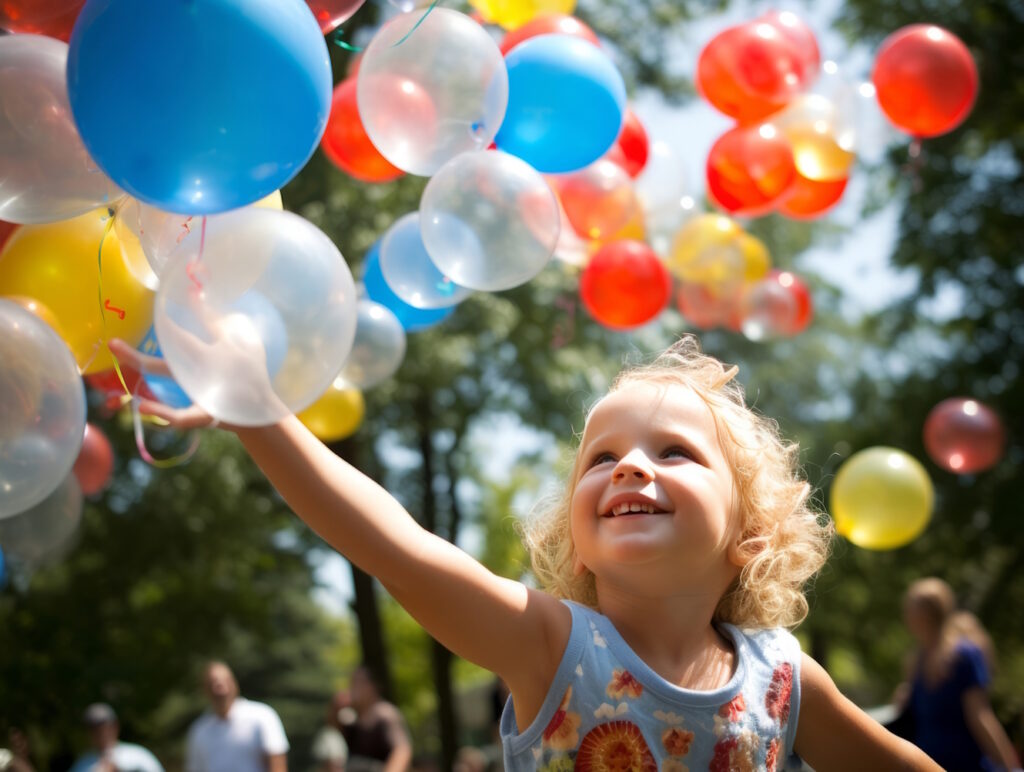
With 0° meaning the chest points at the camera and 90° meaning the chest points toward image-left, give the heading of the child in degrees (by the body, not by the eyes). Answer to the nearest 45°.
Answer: approximately 0°

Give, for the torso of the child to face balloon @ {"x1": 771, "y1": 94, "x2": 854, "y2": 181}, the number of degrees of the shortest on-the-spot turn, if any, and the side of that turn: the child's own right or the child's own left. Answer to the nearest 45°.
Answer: approximately 180°

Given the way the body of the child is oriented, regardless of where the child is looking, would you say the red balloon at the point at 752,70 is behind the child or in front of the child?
behind

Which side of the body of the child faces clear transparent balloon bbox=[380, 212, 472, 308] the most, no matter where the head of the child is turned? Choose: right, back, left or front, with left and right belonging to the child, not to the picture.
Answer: back

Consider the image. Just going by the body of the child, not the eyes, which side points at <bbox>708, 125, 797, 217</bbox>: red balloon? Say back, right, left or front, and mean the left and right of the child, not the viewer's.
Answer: back

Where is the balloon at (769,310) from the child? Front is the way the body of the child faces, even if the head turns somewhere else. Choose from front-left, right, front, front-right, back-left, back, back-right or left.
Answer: back

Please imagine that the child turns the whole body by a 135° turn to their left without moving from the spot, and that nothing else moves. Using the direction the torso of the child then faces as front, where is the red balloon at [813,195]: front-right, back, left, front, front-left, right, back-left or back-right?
front-left

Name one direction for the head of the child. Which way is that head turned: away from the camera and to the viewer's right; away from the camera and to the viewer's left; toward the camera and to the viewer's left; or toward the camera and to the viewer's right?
toward the camera and to the viewer's left

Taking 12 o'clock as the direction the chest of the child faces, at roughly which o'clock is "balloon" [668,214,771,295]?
The balloon is roughly at 6 o'clock from the child.

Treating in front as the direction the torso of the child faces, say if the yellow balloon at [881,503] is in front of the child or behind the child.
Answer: behind
